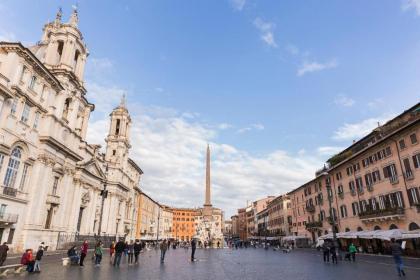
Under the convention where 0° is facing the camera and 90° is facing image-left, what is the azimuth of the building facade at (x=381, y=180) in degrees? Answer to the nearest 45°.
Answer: approximately 45°

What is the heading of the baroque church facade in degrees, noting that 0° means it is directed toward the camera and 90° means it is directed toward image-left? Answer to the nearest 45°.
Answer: approximately 315°

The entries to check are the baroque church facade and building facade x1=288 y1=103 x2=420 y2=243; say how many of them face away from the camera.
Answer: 0

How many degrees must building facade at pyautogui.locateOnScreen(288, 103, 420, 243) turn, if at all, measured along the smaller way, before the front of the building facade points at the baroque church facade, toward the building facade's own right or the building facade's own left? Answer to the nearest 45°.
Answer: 0° — it already faces it

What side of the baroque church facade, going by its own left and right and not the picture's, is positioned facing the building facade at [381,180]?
front

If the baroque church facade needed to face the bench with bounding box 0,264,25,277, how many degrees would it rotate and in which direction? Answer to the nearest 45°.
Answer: approximately 45° to its right

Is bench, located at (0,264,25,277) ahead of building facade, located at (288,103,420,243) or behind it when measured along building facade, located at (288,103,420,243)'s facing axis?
ahead
